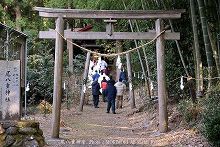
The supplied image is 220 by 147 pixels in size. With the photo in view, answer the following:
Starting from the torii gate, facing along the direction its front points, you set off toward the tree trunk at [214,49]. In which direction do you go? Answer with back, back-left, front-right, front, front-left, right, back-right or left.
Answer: left

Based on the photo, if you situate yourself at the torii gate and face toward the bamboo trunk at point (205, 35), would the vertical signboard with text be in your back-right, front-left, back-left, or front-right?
back-right

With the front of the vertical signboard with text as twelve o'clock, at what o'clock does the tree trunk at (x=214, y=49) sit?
The tree trunk is roughly at 9 o'clock from the vertical signboard with text.

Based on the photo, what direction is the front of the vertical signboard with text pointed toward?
toward the camera

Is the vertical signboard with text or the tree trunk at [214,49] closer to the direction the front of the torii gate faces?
the vertical signboard with text

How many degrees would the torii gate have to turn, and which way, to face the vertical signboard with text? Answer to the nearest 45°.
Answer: approximately 45° to its right

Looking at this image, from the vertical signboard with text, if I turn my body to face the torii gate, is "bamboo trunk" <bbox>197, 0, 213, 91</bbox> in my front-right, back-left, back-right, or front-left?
front-left

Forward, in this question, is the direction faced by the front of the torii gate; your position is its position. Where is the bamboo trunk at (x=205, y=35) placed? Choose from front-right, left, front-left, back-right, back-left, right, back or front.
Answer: left

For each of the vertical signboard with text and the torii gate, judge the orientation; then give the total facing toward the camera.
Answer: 2

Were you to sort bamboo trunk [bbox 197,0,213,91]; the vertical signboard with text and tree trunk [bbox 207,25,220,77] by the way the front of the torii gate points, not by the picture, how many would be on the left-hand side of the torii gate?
2

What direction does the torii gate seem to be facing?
toward the camera

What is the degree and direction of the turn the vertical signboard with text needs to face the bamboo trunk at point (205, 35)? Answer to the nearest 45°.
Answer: approximately 90° to its left
